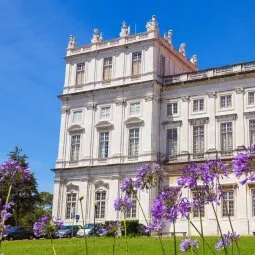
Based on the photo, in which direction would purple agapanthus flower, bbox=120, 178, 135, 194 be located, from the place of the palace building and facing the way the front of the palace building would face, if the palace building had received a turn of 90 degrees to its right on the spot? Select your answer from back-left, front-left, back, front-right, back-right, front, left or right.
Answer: back-left

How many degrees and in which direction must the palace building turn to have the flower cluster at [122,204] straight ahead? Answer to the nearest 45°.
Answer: approximately 45° to its left

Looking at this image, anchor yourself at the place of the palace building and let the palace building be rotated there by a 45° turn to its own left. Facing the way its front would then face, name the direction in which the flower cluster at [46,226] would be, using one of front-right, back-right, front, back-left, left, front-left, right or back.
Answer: front

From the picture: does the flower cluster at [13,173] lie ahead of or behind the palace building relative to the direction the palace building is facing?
ahead

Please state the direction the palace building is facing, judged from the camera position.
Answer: facing the viewer and to the left of the viewer

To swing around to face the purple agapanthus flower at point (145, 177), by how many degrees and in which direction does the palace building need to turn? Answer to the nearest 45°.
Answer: approximately 45° to its left
